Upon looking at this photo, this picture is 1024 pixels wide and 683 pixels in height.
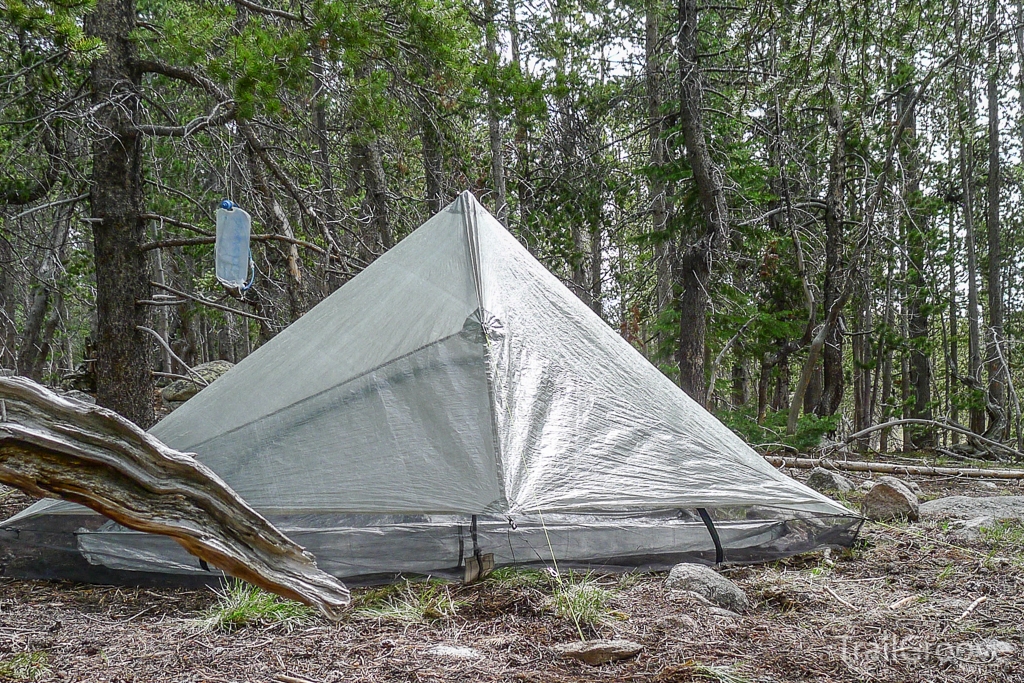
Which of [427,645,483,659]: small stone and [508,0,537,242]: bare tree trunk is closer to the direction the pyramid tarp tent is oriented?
the small stone

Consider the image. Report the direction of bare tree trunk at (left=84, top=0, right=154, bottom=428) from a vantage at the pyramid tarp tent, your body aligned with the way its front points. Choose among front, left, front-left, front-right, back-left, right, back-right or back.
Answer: back-right

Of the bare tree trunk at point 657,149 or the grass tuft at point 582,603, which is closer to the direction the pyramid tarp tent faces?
the grass tuft

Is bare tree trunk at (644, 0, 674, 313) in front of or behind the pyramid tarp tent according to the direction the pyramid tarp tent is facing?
behind

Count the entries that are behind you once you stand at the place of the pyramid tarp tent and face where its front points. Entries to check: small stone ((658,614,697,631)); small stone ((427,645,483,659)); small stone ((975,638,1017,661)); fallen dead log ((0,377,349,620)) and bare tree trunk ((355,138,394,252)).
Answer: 1

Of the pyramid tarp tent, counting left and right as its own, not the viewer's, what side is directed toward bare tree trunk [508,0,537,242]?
back

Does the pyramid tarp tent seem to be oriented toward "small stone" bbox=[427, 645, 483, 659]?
yes

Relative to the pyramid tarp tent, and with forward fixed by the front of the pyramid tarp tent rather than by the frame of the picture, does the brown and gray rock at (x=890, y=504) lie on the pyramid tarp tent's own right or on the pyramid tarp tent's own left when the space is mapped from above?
on the pyramid tarp tent's own left

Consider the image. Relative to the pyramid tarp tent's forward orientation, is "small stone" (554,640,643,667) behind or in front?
in front

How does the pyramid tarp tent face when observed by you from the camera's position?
facing the viewer

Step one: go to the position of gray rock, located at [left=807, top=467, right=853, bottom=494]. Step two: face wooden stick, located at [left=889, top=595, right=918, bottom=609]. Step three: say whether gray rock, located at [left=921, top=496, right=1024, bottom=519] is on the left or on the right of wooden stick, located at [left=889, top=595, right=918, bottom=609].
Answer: left

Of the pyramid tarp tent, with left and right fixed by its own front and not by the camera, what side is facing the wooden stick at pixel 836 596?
left

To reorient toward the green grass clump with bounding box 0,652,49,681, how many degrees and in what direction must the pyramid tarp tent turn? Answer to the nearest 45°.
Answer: approximately 45° to its right

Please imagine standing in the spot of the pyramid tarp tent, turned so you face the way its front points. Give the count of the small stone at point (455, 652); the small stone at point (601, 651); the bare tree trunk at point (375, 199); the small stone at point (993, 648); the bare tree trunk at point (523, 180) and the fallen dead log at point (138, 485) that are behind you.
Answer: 2

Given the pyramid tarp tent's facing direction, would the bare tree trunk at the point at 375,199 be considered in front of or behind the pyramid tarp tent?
behind

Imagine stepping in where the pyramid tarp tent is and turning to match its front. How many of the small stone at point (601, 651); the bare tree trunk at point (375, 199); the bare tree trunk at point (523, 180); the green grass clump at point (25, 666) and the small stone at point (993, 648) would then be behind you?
2

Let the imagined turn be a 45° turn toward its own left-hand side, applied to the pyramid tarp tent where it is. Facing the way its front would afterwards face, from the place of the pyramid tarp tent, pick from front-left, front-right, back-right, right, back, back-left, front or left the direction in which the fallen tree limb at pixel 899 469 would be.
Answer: left

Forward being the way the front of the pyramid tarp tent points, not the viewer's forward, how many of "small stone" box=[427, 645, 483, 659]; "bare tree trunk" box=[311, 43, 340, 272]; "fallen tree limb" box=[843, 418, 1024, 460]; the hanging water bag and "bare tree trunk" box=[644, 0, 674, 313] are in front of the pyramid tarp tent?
1

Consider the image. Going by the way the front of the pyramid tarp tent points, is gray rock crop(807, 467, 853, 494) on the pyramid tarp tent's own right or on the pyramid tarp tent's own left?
on the pyramid tarp tent's own left

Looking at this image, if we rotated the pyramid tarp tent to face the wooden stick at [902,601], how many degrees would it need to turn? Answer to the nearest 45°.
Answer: approximately 90° to its left
